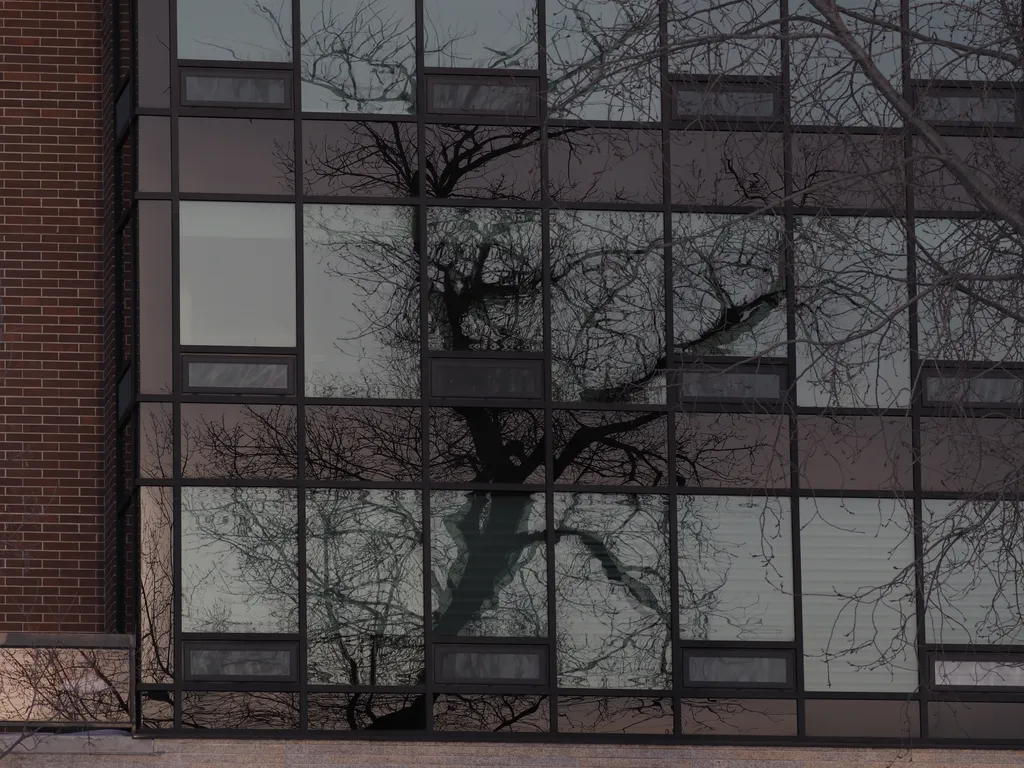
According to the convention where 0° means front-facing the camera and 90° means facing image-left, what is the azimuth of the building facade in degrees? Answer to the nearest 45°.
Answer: approximately 0°
